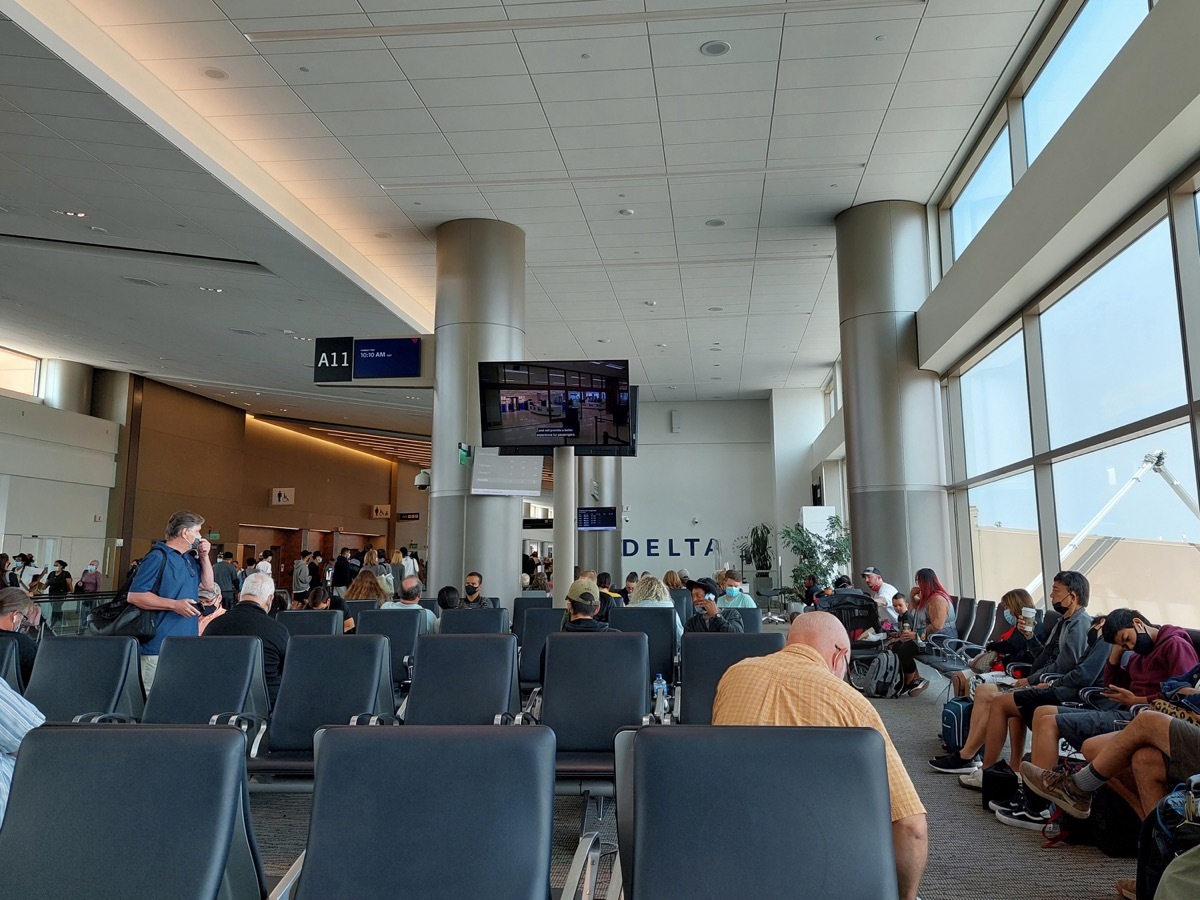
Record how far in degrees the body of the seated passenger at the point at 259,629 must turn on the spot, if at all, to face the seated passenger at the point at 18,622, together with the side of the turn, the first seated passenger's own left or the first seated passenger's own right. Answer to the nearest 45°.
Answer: approximately 90° to the first seated passenger's own left

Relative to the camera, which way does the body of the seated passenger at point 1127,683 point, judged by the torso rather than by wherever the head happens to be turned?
to the viewer's left

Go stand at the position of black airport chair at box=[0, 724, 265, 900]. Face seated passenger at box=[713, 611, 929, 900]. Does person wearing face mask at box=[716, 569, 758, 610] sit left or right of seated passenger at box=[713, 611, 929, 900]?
left

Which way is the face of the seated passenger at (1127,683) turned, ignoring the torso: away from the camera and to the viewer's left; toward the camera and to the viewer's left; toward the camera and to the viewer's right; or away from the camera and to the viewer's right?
toward the camera and to the viewer's left

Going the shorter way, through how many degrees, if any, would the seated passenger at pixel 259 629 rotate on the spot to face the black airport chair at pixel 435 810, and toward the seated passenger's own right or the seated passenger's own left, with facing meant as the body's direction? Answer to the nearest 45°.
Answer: approximately 180°

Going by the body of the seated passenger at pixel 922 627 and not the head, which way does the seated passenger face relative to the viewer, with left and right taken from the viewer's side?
facing to the left of the viewer

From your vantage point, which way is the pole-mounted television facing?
toward the camera

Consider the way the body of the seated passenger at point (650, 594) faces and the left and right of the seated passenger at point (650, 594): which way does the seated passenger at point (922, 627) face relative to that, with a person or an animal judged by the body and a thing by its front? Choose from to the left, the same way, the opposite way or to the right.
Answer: to the left

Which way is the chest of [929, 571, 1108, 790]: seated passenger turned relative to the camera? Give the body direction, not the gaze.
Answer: to the viewer's left

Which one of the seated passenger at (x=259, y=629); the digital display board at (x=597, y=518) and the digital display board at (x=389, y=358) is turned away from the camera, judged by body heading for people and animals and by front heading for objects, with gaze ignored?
the seated passenger

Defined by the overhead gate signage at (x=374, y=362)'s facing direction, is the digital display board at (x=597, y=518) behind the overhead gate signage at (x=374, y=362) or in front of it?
behind

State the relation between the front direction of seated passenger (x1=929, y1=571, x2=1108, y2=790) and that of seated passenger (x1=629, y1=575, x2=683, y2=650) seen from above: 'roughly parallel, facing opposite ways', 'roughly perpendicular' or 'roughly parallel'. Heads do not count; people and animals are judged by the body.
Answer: roughly perpendicular

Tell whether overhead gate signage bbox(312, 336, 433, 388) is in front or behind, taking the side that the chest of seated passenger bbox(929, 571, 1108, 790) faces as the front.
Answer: in front

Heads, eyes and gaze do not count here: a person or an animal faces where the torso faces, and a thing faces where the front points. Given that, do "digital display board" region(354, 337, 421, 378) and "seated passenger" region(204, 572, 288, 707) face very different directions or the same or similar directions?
very different directions

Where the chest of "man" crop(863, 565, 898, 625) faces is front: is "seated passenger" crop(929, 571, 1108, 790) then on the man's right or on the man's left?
on the man's left

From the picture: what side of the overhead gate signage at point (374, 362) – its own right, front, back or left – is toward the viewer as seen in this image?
front
